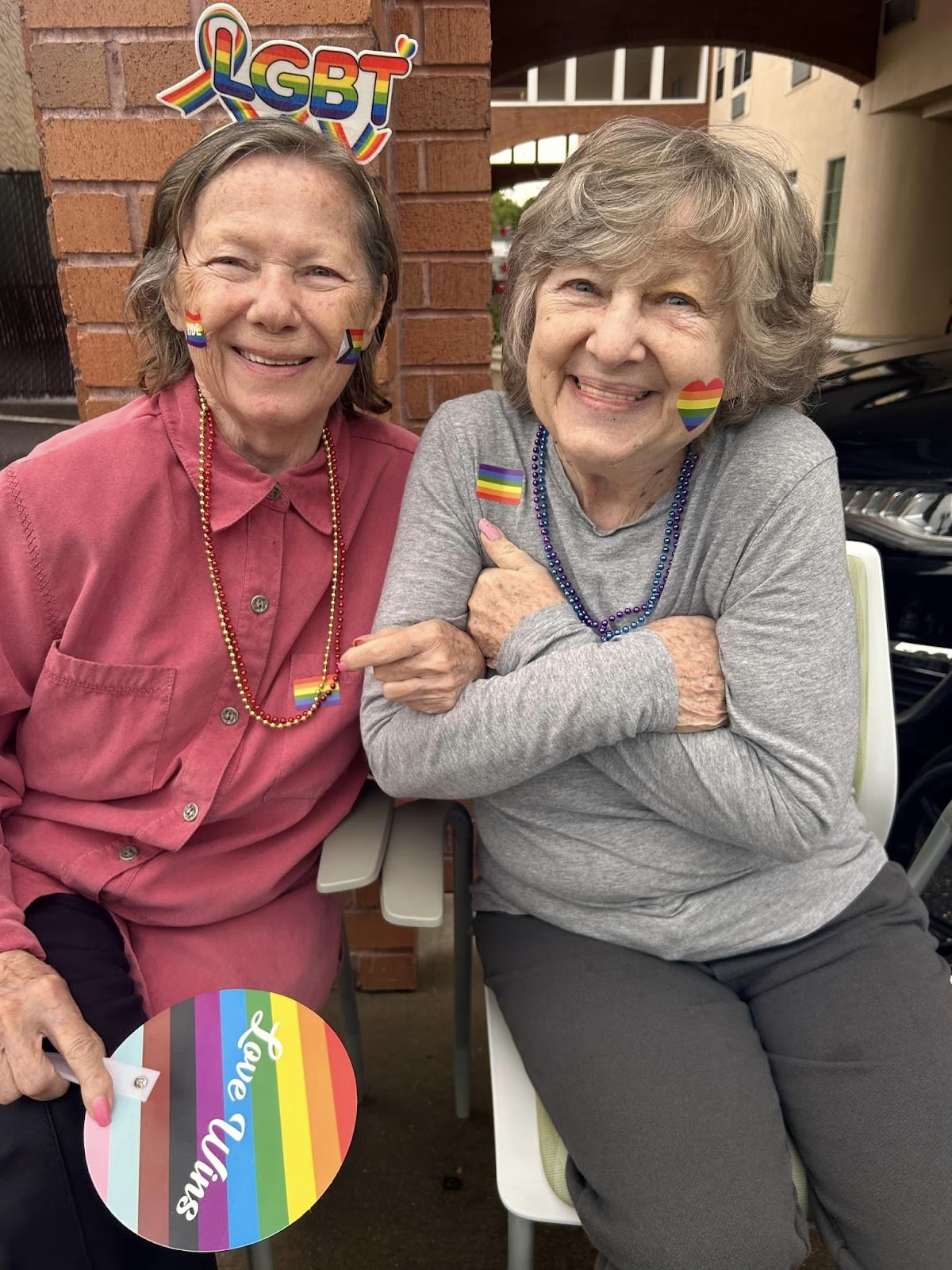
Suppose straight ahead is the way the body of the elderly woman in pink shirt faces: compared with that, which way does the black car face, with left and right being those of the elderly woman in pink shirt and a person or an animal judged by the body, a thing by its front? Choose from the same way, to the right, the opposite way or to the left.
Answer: to the right

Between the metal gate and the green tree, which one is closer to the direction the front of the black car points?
the metal gate

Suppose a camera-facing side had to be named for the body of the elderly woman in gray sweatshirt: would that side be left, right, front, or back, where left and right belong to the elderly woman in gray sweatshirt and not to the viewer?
front

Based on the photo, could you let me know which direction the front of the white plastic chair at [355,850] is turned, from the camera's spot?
facing the viewer and to the left of the viewer

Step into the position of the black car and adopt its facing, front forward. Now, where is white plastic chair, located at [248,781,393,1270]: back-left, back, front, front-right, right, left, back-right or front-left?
front

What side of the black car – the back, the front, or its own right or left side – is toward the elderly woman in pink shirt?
front

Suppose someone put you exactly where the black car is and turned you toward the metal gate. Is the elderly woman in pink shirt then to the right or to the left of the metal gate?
left

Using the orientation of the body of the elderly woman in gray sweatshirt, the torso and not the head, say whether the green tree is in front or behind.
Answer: behind

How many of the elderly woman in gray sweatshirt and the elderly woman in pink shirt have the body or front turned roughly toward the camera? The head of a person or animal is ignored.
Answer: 2

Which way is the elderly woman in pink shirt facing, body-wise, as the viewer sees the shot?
toward the camera
